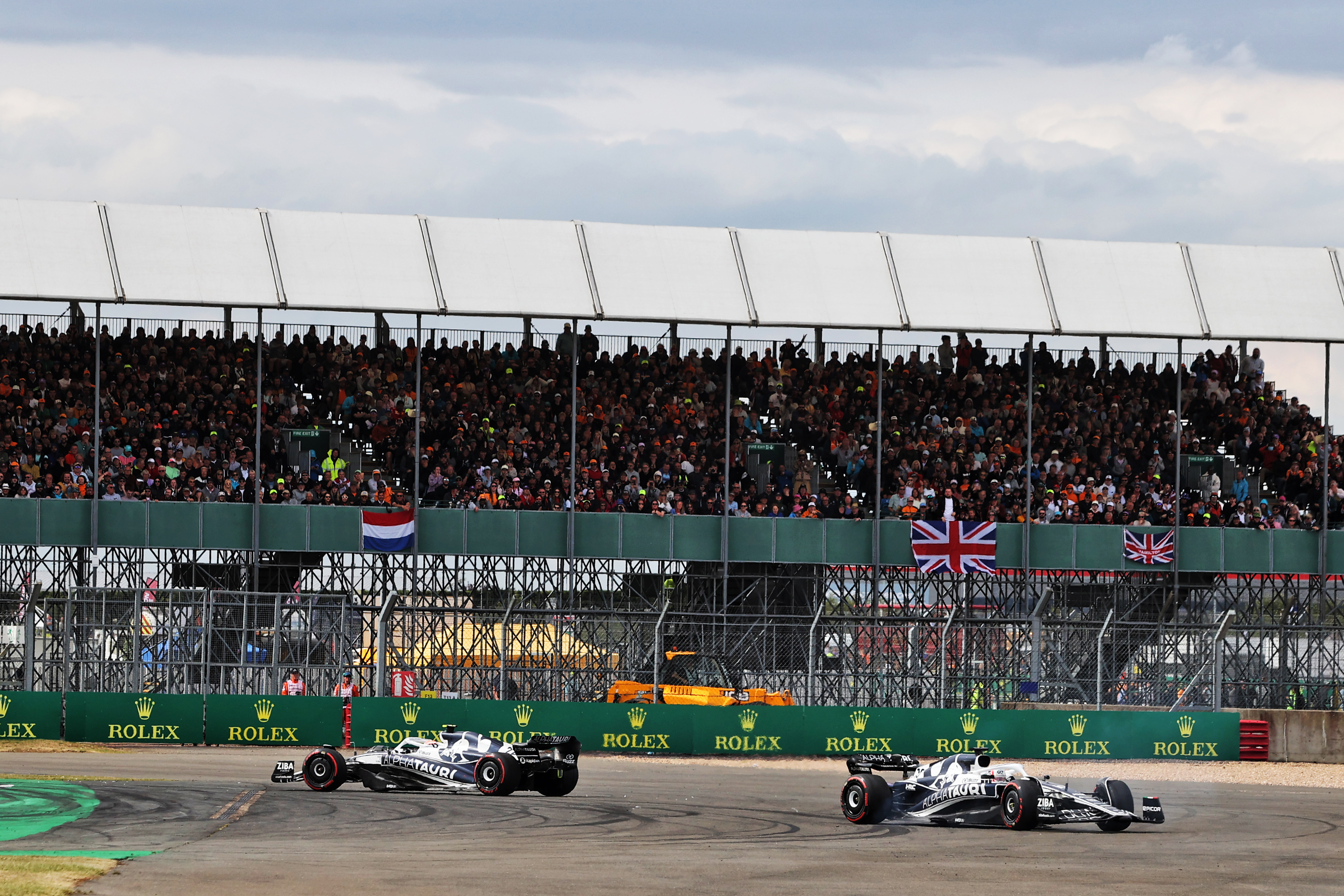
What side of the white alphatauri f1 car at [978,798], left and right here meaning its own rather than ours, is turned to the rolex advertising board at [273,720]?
back

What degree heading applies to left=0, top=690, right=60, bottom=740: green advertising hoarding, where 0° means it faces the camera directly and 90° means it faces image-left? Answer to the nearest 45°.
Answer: approximately 0°

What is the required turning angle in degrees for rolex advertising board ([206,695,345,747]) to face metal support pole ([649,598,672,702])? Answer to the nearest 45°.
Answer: approximately 90° to its left

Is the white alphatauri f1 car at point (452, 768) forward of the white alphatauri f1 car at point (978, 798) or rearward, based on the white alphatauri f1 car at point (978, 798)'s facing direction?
rearward

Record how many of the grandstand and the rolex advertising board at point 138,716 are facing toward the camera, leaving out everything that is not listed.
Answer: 2

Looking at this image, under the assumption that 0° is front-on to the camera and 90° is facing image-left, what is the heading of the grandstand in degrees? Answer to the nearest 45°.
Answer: approximately 0°
